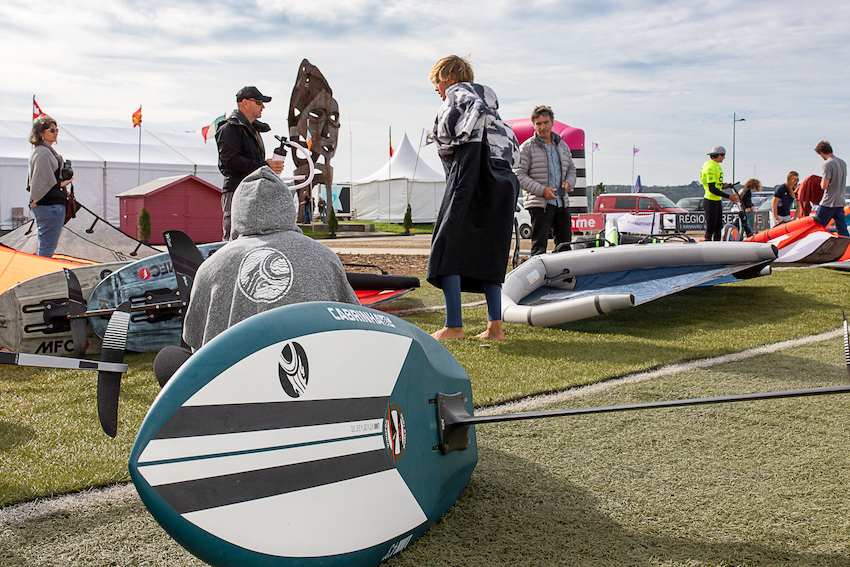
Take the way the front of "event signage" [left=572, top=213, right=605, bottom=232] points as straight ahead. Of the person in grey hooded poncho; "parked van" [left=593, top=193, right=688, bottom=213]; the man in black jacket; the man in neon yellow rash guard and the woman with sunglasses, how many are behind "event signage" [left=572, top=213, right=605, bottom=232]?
1

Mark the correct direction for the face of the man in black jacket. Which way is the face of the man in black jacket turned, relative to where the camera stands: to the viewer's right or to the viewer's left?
to the viewer's right

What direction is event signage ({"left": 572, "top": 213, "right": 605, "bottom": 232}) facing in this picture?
toward the camera

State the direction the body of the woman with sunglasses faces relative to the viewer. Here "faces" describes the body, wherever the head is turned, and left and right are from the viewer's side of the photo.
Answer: facing to the right of the viewer

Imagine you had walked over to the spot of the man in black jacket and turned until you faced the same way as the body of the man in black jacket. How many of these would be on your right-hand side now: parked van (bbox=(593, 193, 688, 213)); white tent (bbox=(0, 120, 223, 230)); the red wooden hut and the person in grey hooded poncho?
1

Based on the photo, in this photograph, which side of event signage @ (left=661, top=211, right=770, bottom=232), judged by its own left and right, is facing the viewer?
front

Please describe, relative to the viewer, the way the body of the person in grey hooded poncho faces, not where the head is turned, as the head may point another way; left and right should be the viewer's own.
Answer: facing away from the viewer

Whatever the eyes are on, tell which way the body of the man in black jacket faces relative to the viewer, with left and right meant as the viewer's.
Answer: facing to the right of the viewer

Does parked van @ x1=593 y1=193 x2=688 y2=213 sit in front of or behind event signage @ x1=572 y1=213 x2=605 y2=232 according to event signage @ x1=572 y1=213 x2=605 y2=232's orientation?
behind
